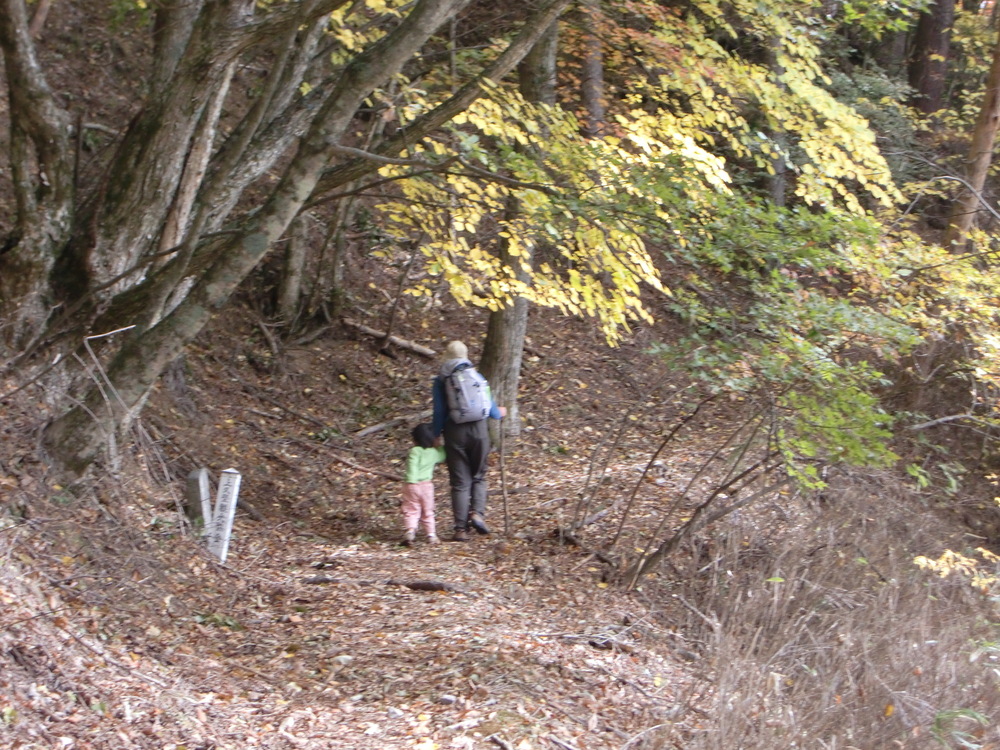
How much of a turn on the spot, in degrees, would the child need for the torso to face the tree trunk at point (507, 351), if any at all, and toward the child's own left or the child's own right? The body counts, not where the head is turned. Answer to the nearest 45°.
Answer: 0° — they already face it

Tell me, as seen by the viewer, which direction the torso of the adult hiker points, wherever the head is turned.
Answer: away from the camera

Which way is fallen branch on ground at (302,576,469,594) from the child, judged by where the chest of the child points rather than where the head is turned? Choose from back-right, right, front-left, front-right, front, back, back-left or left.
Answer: back

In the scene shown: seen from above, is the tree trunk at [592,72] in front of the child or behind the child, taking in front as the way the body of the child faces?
in front

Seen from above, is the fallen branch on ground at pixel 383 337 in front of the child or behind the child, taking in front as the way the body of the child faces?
in front

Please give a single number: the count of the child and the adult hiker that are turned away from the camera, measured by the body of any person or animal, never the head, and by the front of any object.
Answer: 2

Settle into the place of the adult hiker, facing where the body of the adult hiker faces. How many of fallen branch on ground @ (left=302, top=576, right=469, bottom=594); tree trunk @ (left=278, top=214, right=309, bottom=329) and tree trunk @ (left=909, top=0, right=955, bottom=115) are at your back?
1

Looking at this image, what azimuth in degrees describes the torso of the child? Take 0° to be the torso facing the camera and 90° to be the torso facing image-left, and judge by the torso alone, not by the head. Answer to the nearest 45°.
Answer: approximately 180°

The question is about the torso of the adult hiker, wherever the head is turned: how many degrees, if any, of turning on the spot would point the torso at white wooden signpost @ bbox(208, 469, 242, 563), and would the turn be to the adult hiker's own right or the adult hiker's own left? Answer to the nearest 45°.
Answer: approximately 135° to the adult hiker's own left
